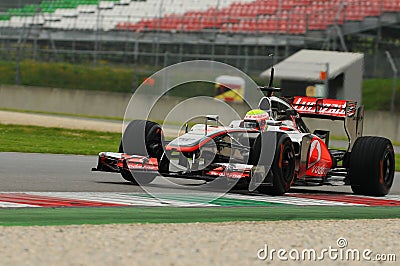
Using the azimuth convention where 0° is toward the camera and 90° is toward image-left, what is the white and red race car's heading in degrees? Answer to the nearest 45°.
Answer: approximately 45°
